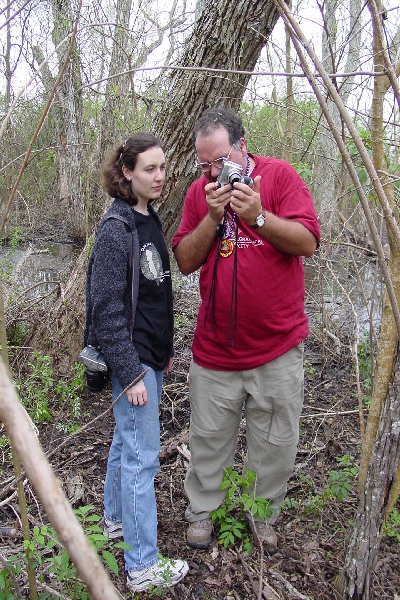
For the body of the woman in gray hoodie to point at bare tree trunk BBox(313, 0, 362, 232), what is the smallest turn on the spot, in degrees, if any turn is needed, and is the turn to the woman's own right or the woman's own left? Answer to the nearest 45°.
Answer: approximately 90° to the woman's own left

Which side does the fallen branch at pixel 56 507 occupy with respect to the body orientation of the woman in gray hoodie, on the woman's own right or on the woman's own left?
on the woman's own right

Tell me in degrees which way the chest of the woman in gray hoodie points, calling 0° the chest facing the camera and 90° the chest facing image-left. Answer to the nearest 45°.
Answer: approximately 315°

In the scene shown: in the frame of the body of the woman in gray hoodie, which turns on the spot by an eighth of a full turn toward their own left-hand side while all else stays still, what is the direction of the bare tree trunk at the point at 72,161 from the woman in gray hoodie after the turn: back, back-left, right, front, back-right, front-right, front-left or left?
left

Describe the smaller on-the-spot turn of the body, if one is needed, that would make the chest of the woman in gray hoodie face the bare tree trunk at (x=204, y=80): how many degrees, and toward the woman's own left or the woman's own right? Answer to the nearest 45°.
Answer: approximately 135° to the woman's own left
